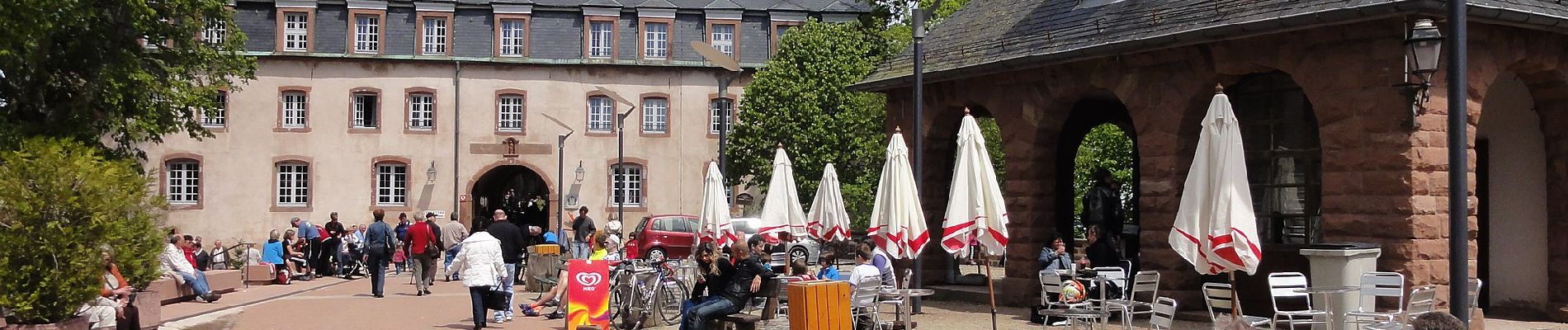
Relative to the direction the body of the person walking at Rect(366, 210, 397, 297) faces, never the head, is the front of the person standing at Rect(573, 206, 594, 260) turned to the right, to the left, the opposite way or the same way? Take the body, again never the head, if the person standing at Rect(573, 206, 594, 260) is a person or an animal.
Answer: the opposite way

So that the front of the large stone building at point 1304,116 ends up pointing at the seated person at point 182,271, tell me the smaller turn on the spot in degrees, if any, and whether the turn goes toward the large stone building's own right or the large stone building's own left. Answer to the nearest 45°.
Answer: approximately 45° to the large stone building's own right

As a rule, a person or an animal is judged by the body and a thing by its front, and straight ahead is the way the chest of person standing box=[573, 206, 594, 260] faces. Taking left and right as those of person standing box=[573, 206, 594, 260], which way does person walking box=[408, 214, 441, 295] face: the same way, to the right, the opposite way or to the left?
the opposite way

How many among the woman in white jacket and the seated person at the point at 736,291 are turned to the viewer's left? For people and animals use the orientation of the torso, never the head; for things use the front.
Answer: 1

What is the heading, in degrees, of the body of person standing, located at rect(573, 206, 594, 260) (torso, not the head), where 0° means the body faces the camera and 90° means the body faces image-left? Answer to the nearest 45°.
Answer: approximately 0°

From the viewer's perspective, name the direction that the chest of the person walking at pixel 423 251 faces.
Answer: away from the camera

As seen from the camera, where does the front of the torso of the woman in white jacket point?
away from the camera
